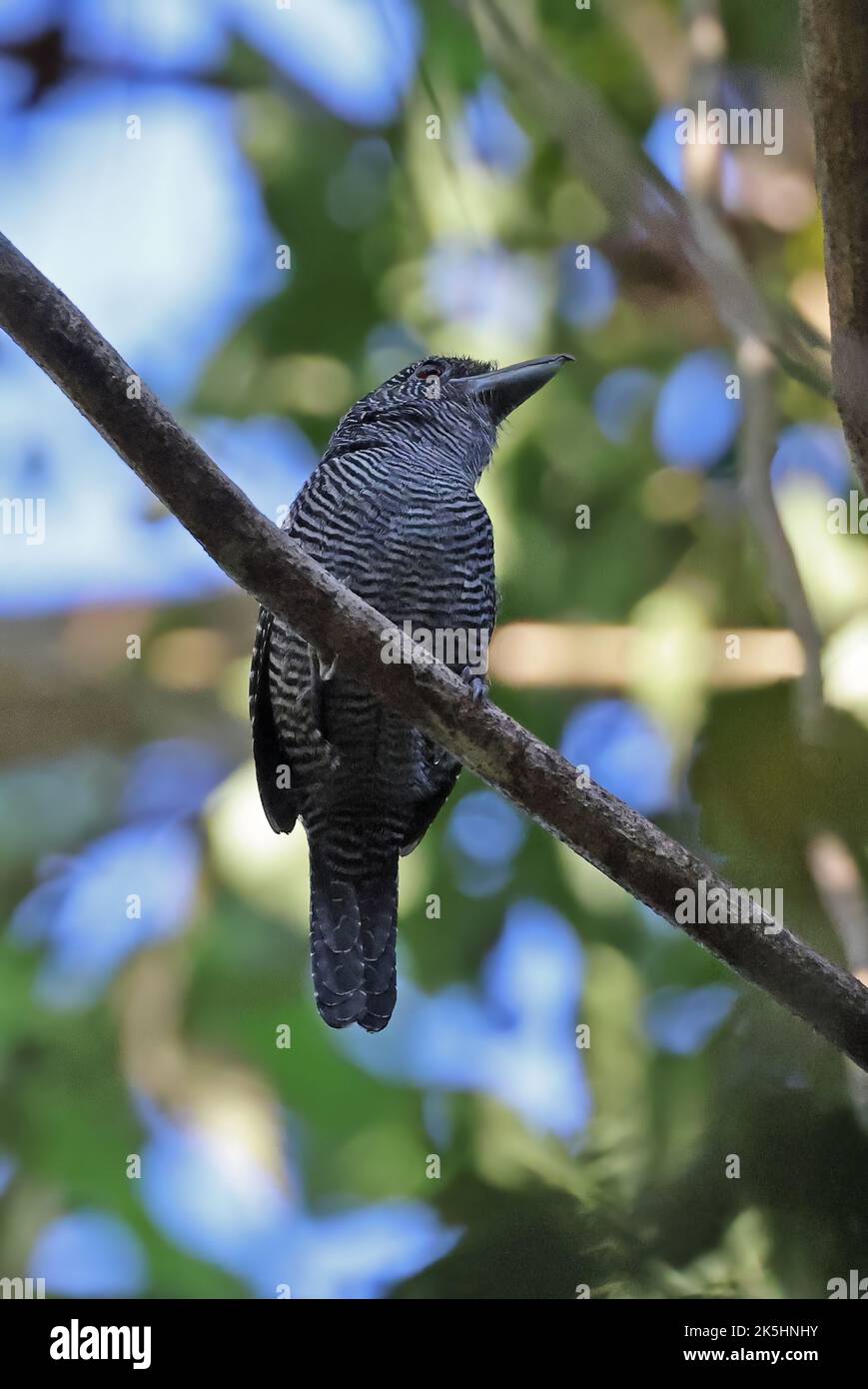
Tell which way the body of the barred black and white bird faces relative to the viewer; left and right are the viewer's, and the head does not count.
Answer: facing the viewer and to the right of the viewer

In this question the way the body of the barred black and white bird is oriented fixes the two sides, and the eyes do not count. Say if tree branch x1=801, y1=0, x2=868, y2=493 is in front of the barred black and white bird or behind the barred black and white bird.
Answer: in front
